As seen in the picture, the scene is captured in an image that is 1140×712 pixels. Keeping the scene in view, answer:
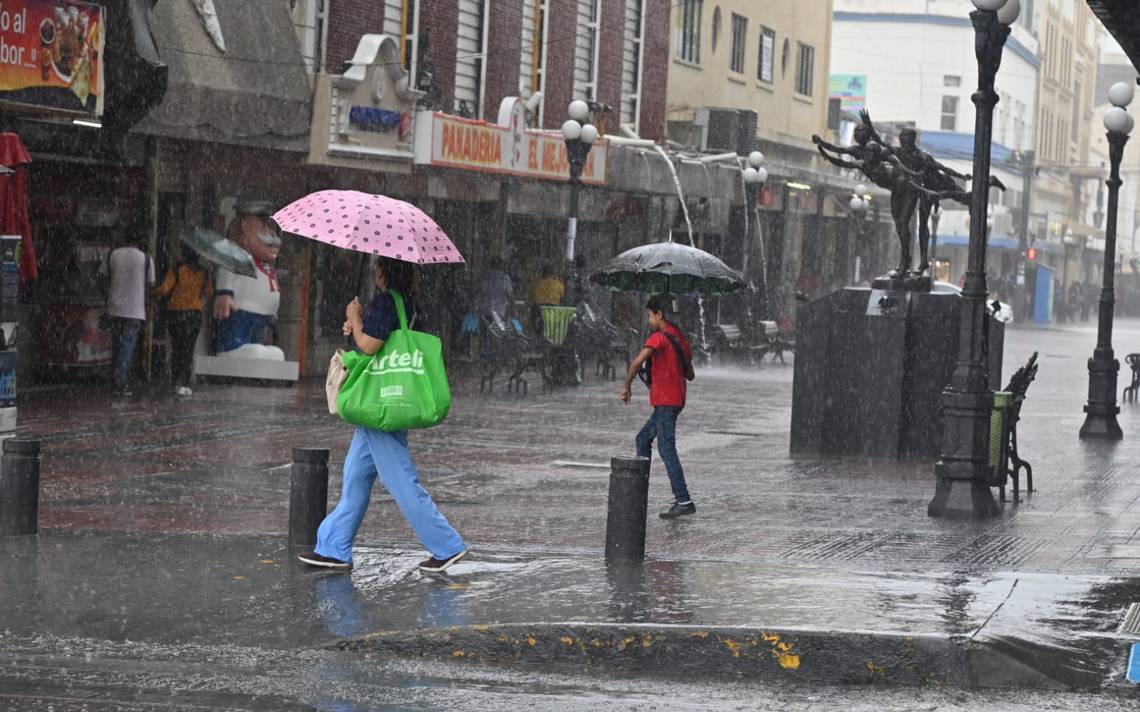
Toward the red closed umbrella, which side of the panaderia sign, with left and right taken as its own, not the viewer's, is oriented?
right

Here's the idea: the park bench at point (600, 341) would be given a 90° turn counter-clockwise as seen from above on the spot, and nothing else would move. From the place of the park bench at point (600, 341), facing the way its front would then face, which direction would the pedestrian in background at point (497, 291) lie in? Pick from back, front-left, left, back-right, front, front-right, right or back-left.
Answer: back-left

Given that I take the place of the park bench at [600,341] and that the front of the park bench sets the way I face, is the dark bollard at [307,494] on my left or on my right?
on my right

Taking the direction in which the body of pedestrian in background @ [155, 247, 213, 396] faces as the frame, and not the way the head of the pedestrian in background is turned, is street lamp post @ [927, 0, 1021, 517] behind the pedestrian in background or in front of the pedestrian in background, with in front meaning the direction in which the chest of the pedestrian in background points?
behind

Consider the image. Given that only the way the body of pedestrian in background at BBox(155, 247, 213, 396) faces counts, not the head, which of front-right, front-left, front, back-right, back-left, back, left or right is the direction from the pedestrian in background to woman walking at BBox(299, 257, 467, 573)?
back

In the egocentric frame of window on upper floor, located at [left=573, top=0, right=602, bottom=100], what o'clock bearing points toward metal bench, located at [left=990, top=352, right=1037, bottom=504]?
The metal bench is roughly at 1 o'clock from the window on upper floor.

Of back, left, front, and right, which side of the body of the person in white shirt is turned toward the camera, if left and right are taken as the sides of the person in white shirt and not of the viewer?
back

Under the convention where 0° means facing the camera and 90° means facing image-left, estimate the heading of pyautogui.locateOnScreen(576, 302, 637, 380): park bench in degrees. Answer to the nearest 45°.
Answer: approximately 315°

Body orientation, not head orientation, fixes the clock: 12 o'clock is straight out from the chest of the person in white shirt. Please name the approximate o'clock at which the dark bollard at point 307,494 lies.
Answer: The dark bollard is roughly at 6 o'clock from the person in white shirt.

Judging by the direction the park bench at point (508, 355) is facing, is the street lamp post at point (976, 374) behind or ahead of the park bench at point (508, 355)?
ahead

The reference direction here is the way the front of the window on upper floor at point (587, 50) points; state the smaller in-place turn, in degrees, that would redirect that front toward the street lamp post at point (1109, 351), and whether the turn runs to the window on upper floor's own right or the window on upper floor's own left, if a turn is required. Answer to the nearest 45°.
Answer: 0° — it already faces it

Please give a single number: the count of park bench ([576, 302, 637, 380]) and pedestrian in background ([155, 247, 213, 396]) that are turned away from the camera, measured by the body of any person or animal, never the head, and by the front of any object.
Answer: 1
